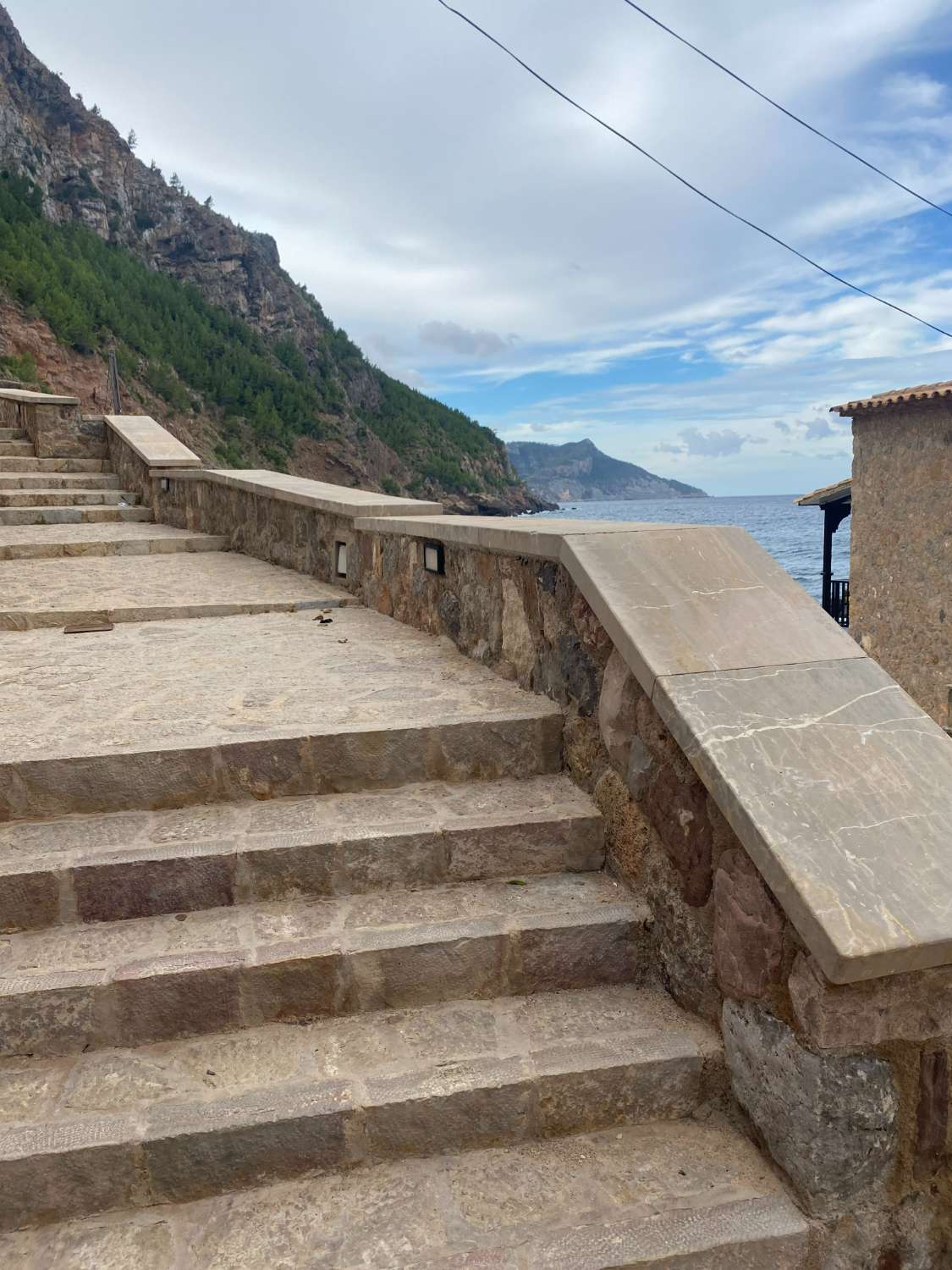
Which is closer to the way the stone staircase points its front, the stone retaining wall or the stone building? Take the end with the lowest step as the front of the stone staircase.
the stone retaining wall

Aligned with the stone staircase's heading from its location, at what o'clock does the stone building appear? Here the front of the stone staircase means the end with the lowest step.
The stone building is roughly at 7 o'clock from the stone staircase.

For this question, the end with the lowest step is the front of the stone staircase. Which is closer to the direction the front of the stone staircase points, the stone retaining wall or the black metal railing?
the stone retaining wall

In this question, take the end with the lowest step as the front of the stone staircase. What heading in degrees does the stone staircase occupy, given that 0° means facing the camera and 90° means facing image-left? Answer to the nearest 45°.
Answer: approximately 0°

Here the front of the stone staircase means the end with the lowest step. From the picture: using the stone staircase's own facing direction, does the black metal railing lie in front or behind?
behind
